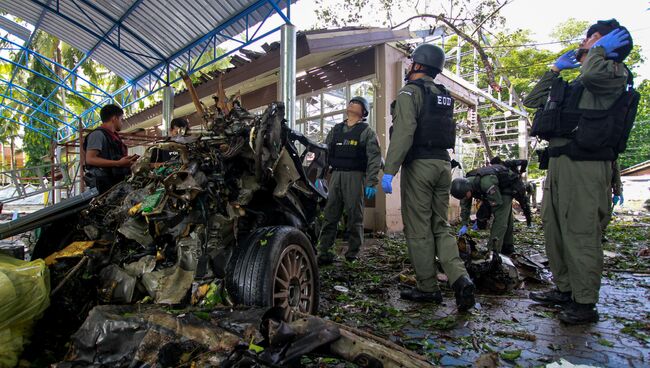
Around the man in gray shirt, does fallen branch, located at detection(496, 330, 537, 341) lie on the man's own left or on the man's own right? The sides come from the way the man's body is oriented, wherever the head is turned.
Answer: on the man's own right

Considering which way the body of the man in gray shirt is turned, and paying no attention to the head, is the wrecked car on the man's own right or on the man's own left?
on the man's own right

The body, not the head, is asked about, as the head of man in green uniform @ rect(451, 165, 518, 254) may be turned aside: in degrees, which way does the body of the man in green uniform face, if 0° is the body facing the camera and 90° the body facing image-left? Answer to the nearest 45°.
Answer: approximately 90°

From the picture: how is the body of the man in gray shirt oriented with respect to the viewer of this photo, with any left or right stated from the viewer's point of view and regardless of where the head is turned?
facing to the right of the viewer

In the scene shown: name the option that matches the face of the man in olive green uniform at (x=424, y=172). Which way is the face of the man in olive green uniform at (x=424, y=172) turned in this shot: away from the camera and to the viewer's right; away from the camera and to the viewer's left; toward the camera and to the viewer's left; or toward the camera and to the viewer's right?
away from the camera and to the viewer's left
